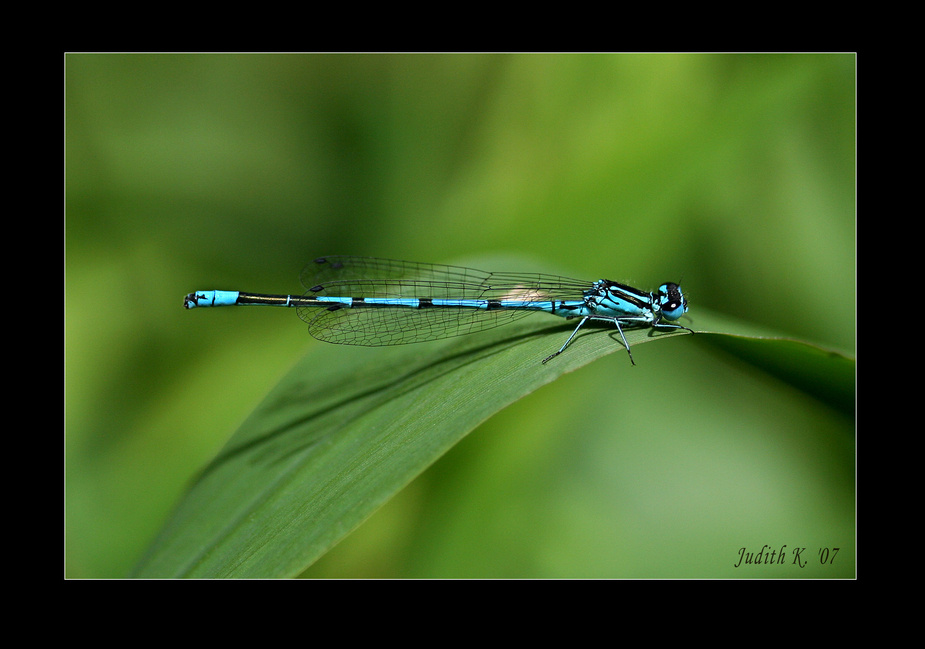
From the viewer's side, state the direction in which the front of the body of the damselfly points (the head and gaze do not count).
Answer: to the viewer's right
